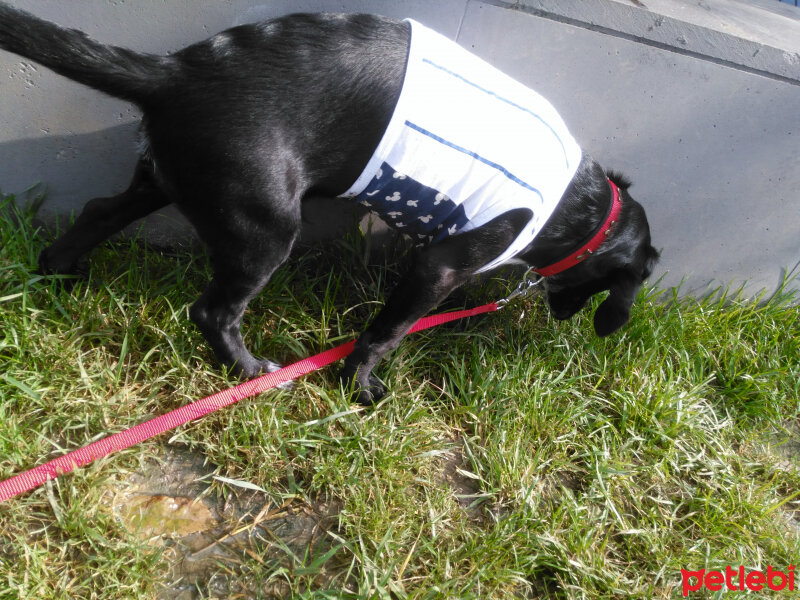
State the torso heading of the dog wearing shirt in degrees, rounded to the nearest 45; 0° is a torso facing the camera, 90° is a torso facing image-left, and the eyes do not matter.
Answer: approximately 270°
